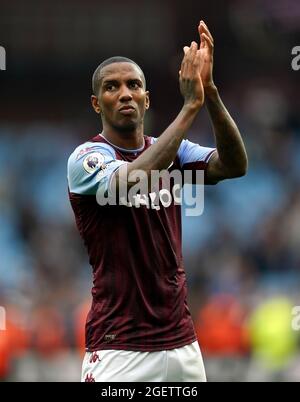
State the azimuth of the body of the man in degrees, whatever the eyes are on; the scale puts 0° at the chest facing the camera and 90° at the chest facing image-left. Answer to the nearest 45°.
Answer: approximately 315°
